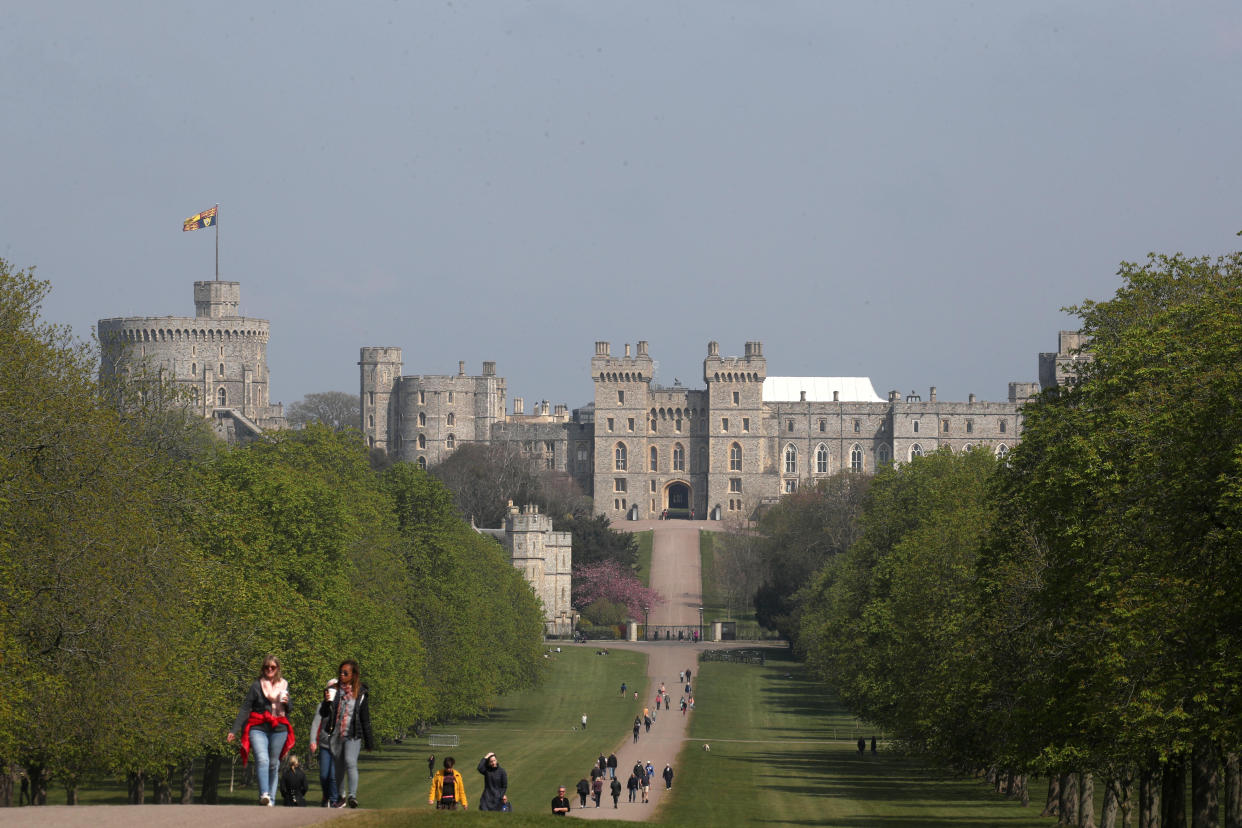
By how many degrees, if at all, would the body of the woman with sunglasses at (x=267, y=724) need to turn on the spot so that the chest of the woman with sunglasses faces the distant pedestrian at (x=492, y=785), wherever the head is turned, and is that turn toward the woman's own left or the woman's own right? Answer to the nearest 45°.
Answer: approximately 135° to the woman's own left

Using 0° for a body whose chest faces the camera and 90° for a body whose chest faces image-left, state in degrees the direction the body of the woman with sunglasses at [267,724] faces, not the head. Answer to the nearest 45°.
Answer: approximately 0°

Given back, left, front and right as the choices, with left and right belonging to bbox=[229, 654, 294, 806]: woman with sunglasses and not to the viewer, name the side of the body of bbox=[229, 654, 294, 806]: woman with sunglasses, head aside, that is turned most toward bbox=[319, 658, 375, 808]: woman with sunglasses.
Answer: left

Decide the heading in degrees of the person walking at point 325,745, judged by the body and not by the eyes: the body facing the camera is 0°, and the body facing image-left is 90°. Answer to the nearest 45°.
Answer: approximately 0°

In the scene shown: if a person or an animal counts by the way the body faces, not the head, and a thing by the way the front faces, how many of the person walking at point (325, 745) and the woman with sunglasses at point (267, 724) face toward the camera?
2

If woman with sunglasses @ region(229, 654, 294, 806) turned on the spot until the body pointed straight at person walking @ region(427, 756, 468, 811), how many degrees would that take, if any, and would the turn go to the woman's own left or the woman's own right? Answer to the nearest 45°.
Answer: approximately 135° to the woman's own left
